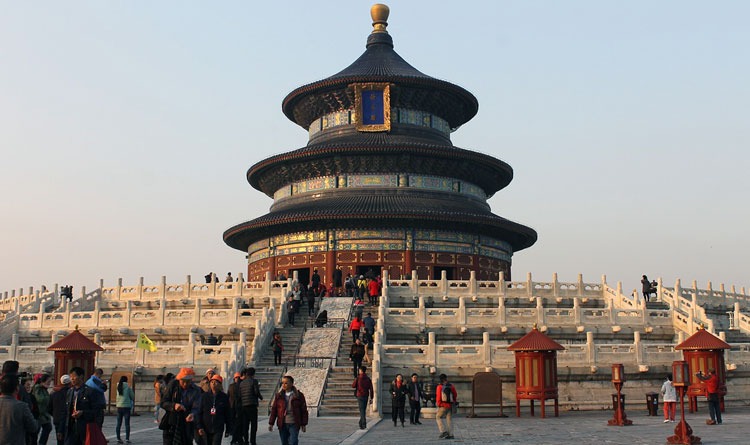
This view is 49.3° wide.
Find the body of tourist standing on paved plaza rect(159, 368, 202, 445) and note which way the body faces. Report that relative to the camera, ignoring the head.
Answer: toward the camera

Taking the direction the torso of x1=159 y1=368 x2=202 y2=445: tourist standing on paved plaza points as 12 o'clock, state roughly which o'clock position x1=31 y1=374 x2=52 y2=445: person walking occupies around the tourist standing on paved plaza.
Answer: The person walking is roughly at 4 o'clock from the tourist standing on paved plaza.

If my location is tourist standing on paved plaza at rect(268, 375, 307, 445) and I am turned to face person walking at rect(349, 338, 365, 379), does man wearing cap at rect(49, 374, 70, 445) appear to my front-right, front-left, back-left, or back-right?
back-left

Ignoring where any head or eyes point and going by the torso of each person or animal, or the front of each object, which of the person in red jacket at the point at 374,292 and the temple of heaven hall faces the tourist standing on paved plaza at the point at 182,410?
the temple of heaven hall

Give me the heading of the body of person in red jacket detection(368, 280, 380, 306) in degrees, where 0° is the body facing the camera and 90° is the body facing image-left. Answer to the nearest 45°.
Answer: approximately 180°

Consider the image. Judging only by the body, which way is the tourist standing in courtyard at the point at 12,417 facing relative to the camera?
away from the camera

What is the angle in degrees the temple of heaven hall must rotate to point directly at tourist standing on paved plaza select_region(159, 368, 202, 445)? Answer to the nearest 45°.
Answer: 0° — it already faces them

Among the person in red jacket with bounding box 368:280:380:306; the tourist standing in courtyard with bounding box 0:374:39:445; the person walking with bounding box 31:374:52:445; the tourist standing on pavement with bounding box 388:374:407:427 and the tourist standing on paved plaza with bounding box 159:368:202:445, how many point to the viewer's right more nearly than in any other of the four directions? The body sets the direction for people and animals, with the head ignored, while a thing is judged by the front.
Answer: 1

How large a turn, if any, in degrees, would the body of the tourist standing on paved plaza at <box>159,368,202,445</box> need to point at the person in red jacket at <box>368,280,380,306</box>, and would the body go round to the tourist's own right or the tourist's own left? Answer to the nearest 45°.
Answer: approximately 180°

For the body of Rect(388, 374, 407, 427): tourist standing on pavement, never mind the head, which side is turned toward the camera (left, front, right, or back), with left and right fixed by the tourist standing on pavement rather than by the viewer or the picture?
front

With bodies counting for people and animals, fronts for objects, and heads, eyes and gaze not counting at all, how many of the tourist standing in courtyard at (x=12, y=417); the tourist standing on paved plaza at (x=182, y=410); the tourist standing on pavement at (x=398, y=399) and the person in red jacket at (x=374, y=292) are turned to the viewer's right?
0

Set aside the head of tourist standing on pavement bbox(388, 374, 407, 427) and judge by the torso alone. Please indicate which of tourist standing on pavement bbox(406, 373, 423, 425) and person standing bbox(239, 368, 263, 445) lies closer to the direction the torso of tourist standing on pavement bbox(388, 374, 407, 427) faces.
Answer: the person standing

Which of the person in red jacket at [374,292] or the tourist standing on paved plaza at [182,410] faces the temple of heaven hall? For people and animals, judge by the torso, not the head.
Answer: the person in red jacket

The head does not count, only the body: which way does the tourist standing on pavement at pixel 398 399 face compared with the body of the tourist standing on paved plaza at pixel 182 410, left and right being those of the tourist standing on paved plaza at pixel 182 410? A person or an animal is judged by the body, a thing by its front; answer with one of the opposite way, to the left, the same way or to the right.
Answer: the same way

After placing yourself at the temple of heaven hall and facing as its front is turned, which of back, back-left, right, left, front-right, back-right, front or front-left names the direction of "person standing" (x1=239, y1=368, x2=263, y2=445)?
front

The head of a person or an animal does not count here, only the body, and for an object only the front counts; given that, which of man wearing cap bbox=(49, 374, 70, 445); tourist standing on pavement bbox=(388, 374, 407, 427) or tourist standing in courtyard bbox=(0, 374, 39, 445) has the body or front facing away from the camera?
tourist standing in courtyard bbox=(0, 374, 39, 445)
